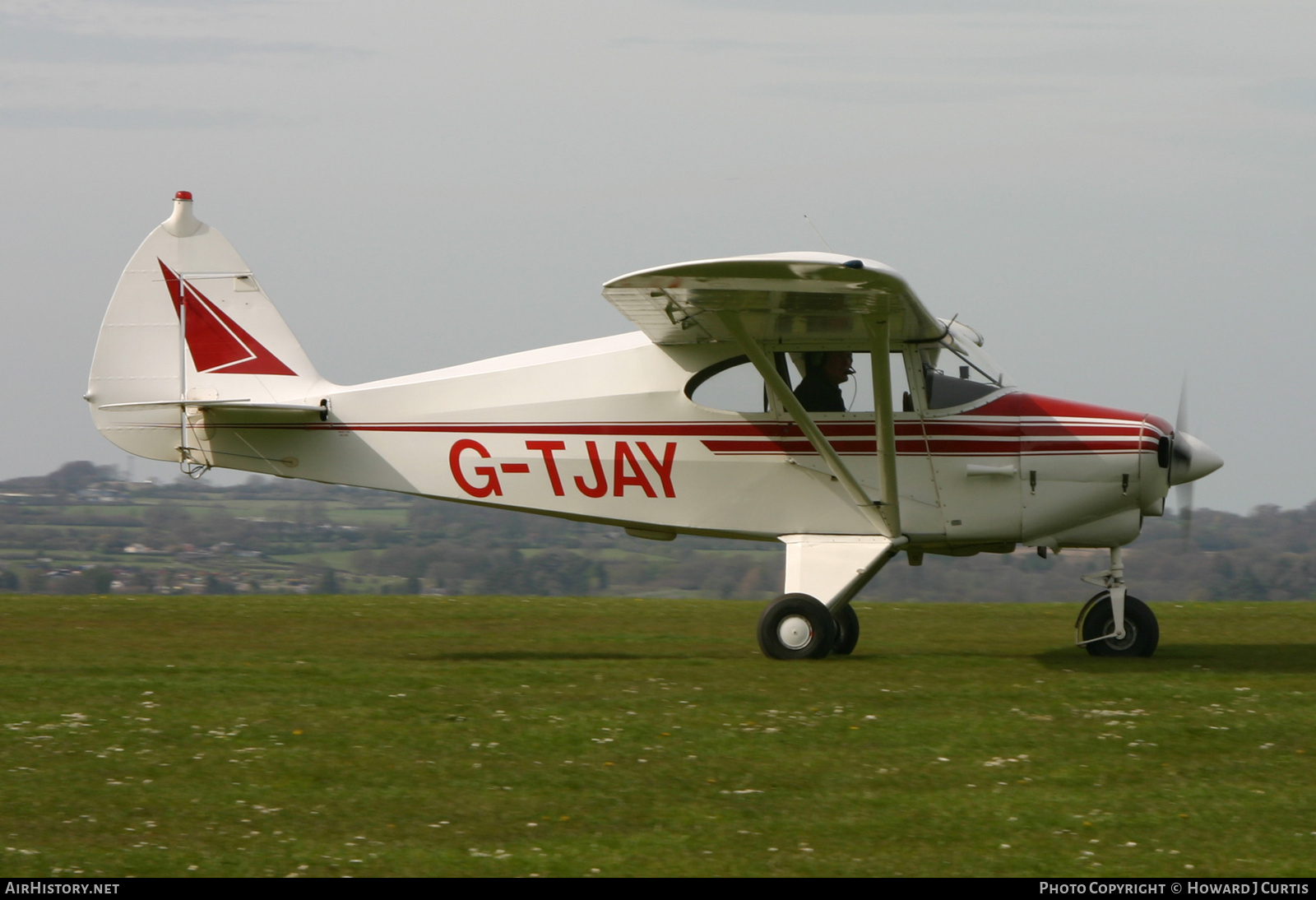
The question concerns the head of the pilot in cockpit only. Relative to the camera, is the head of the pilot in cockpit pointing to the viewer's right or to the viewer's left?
to the viewer's right

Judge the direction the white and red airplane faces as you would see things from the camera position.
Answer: facing to the right of the viewer

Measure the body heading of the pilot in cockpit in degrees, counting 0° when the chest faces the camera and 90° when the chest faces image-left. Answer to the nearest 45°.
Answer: approximately 270°
